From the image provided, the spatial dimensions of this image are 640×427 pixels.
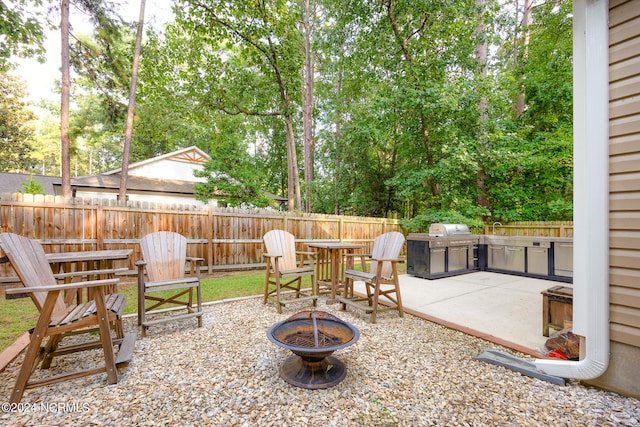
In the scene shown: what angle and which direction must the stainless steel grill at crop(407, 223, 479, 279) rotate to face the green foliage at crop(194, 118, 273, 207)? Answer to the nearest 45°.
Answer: approximately 135° to its right

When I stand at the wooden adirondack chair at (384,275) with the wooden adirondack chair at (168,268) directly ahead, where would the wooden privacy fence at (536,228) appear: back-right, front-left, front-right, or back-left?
back-right

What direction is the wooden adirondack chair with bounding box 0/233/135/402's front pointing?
to the viewer's right

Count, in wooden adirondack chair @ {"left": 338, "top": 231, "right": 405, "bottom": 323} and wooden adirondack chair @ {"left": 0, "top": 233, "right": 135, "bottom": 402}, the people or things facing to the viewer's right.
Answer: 1

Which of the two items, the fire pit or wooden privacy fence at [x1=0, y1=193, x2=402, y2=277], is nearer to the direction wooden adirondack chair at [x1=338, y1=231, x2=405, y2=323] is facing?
the fire pit

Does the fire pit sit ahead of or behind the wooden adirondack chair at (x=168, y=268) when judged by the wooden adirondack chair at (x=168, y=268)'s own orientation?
ahead

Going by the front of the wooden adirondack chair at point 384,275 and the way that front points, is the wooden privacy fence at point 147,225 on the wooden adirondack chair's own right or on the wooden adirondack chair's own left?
on the wooden adirondack chair's own right

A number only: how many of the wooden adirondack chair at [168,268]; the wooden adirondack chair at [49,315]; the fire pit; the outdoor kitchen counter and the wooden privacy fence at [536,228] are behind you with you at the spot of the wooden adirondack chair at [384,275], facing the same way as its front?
2

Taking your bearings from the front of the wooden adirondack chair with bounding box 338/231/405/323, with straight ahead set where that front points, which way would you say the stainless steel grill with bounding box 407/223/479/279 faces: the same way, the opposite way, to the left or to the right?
to the left

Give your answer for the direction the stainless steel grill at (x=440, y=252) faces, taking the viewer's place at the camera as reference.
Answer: facing the viewer and to the right of the viewer

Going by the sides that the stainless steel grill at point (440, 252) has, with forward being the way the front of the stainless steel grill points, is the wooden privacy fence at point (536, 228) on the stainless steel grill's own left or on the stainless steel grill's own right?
on the stainless steel grill's own left

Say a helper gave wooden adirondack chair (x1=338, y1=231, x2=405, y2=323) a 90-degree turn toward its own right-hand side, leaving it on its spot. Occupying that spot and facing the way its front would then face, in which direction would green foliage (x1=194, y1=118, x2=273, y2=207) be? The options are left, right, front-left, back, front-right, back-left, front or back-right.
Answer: front
